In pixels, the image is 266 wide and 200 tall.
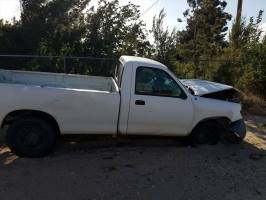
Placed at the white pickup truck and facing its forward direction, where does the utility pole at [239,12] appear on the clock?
The utility pole is roughly at 10 o'clock from the white pickup truck.

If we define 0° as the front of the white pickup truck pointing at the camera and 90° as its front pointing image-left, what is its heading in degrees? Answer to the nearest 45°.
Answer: approximately 270°

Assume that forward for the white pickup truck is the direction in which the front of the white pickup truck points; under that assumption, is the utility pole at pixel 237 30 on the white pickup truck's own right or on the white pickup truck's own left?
on the white pickup truck's own left

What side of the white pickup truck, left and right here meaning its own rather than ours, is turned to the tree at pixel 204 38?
left

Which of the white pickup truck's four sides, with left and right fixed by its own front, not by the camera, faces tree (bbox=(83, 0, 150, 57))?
left
